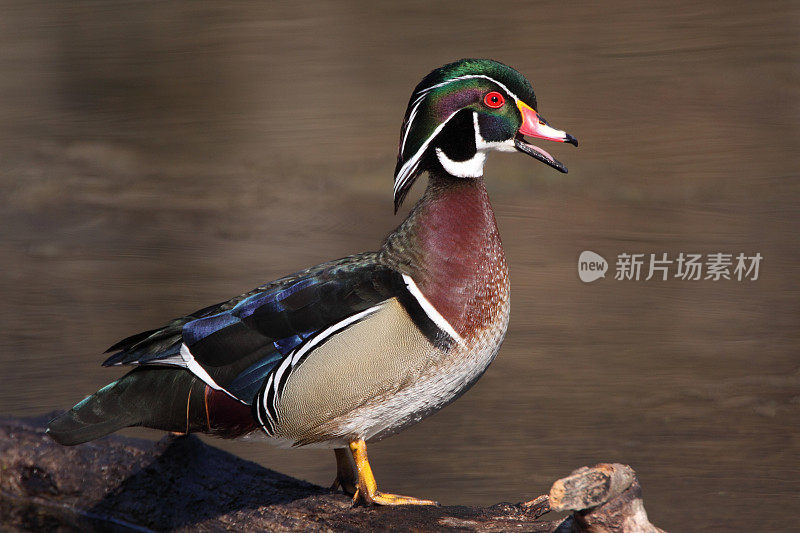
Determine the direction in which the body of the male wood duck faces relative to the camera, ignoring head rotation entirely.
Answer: to the viewer's right
